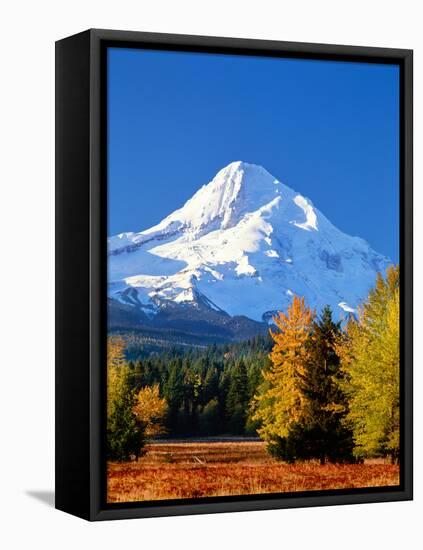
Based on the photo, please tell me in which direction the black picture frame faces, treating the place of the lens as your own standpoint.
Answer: facing the viewer and to the right of the viewer
